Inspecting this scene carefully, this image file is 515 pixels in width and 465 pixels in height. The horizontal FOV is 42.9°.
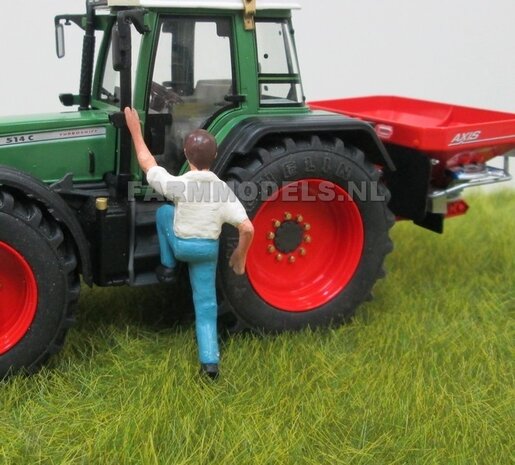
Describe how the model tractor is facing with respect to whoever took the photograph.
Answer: facing the viewer and to the left of the viewer

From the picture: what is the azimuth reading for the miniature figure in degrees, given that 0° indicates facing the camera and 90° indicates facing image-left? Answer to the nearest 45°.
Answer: approximately 180°
